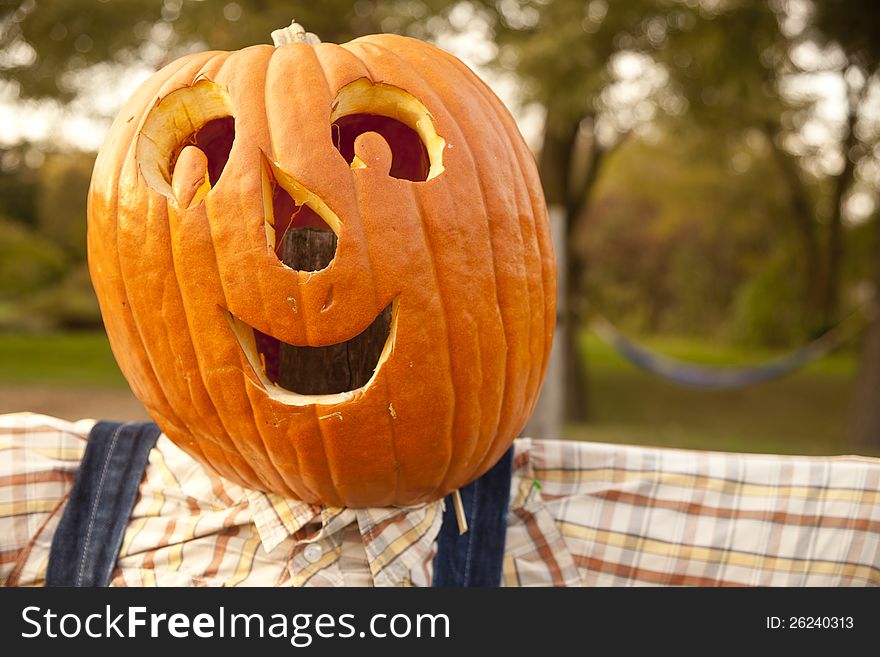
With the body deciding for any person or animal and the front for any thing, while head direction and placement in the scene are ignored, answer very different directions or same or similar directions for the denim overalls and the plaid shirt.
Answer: same or similar directions

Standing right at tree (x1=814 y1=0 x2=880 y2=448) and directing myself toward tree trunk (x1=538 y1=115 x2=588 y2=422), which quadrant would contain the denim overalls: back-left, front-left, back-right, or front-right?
front-left

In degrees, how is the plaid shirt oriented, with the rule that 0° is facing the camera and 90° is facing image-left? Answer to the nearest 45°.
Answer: approximately 0°

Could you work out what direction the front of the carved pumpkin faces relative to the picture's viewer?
facing the viewer

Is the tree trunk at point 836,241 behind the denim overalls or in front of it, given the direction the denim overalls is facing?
behind

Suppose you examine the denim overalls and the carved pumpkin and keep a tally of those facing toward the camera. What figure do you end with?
2

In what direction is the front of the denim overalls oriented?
toward the camera

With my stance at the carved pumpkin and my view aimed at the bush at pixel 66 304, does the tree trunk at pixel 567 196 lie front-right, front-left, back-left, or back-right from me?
front-right
